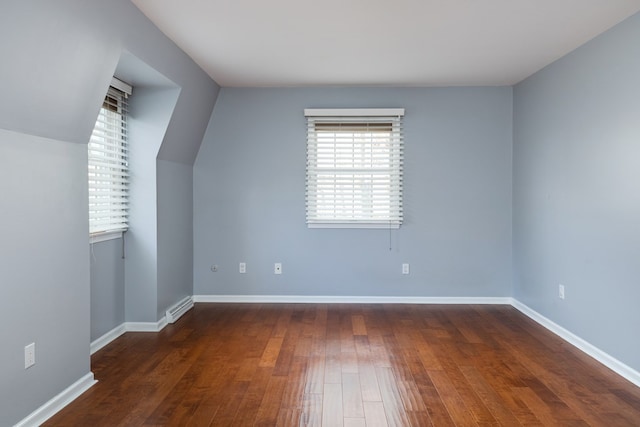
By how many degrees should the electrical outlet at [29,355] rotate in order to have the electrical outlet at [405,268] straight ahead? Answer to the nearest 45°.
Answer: approximately 45° to its left

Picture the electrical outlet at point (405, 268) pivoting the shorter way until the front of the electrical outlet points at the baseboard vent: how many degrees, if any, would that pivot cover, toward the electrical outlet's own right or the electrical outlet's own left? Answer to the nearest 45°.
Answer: approximately 45° to the electrical outlet's own right

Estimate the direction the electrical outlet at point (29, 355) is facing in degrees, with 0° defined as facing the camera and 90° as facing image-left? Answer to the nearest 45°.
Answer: approximately 315°

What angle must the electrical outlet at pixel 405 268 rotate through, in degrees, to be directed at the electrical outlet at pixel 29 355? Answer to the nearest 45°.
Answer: approximately 45° to its right

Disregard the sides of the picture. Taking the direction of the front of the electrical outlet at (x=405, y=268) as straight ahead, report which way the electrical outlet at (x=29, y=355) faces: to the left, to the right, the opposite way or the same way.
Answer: to the left

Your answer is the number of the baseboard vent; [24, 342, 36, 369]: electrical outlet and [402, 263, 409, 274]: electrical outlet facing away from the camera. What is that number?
0

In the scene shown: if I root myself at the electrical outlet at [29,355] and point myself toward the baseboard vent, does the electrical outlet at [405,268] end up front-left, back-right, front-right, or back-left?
front-right

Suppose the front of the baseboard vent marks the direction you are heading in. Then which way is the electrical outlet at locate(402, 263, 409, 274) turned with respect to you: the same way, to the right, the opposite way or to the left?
to the right

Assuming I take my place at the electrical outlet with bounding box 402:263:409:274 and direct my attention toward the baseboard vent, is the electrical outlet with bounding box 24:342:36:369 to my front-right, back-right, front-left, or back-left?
front-left

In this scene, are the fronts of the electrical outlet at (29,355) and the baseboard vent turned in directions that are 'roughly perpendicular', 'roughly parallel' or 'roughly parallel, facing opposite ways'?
roughly parallel

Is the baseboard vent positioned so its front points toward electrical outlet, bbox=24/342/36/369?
no

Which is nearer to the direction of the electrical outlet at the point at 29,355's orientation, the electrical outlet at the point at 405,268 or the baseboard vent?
the electrical outlet

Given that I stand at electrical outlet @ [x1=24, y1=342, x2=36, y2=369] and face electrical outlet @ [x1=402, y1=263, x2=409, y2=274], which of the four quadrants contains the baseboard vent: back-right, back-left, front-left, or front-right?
front-left

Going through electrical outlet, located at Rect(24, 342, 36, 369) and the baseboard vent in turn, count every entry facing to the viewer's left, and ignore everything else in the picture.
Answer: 0

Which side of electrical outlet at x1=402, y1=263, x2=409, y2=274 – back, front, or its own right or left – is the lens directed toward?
front

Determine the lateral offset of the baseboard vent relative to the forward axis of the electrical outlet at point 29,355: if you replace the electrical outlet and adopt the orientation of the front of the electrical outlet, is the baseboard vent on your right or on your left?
on your left
